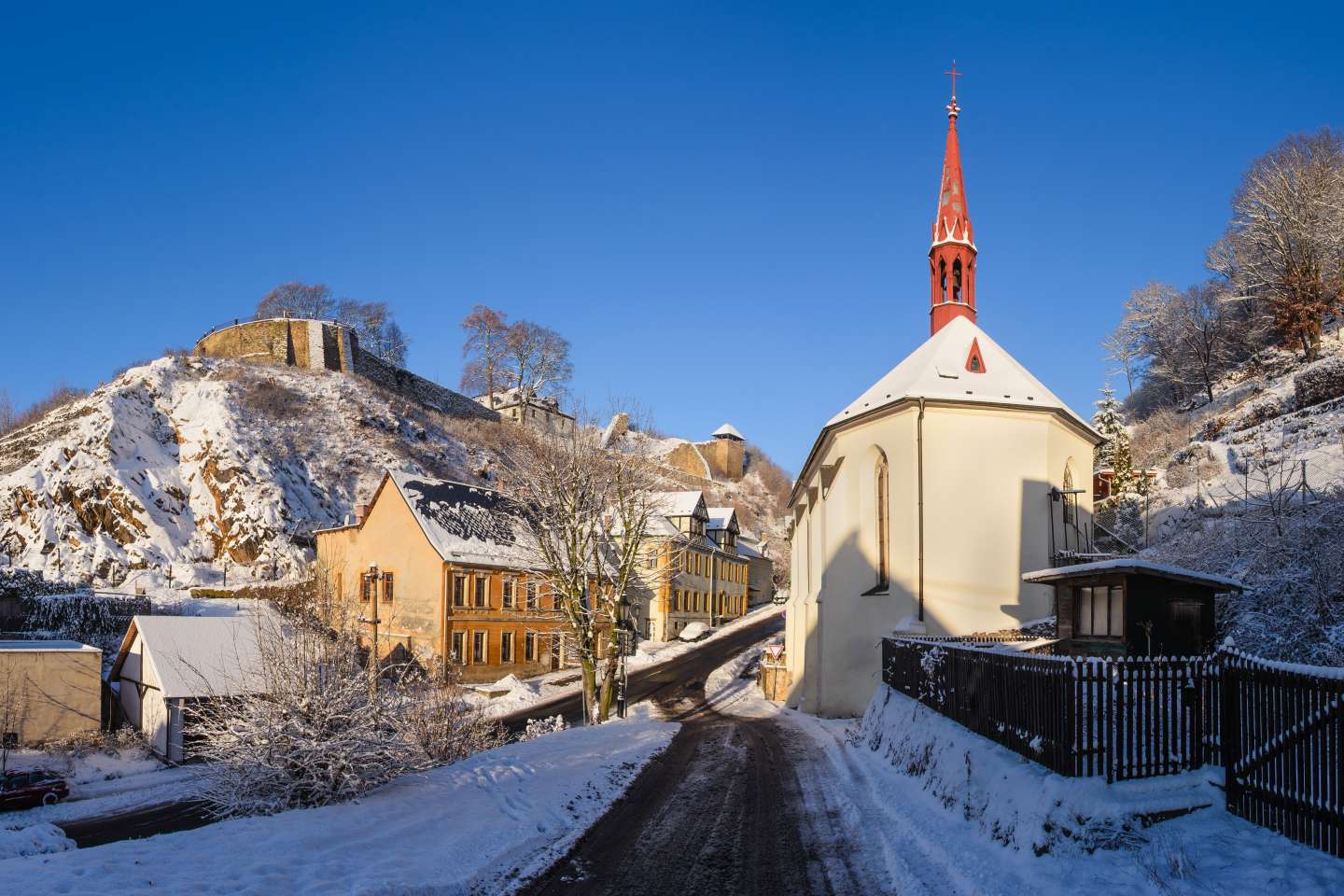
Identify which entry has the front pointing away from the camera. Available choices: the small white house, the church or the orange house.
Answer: the church

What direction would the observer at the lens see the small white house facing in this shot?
facing the viewer and to the left of the viewer

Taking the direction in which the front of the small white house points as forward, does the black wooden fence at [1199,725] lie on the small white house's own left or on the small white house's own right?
on the small white house's own left

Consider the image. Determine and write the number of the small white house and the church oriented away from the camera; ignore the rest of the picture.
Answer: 1

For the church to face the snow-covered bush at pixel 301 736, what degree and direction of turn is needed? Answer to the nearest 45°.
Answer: approximately 180°

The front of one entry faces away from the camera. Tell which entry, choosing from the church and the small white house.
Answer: the church

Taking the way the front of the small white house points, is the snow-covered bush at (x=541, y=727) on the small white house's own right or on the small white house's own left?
on the small white house's own left

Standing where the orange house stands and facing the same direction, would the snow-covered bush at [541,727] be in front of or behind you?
in front

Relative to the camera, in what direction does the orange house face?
facing the viewer and to the right of the viewer

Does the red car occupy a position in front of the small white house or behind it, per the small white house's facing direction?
in front

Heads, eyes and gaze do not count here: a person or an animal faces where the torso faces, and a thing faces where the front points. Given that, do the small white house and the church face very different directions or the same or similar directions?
very different directions

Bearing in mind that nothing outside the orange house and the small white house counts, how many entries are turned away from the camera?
0

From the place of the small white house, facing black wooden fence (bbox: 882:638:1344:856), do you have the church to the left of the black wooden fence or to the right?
left

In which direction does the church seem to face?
away from the camera

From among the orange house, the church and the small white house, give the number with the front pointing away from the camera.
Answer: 1
